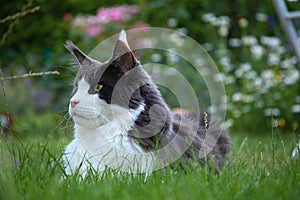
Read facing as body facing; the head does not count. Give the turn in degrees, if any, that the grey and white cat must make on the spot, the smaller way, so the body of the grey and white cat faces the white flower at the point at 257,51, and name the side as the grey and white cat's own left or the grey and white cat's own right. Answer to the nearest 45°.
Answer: approximately 180°

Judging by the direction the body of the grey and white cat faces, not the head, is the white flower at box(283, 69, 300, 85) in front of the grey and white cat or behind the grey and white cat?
behind

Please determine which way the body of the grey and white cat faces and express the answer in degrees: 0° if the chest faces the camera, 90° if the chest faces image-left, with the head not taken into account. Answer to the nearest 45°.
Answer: approximately 45°

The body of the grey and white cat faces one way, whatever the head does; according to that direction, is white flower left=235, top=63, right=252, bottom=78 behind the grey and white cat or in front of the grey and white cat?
behind

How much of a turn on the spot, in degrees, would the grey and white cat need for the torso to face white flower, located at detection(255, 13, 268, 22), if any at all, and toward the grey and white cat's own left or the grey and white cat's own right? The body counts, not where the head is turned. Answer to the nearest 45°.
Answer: approximately 180°

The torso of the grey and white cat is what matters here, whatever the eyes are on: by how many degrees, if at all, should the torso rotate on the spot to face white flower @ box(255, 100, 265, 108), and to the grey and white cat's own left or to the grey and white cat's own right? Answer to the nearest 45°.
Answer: approximately 180°

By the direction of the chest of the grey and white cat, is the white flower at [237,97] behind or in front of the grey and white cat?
behind

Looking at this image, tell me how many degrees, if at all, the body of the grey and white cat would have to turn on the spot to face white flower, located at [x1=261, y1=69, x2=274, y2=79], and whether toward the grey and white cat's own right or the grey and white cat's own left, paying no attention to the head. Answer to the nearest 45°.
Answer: approximately 180°

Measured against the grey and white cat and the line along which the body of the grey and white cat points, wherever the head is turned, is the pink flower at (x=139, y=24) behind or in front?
behind

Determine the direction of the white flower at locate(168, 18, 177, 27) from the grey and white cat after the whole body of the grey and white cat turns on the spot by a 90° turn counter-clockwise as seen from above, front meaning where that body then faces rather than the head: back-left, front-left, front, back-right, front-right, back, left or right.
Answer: back-left
